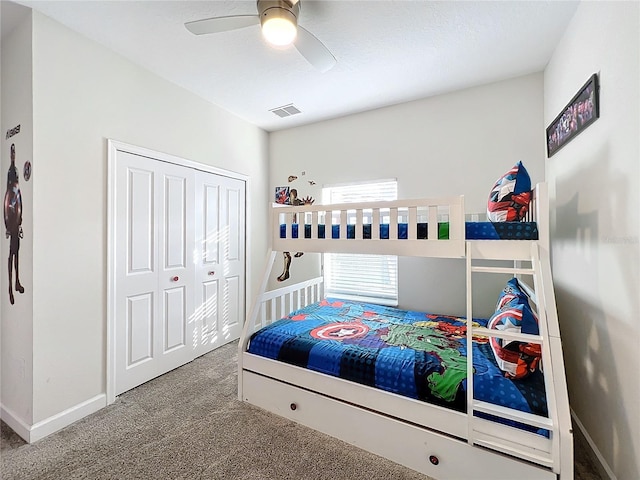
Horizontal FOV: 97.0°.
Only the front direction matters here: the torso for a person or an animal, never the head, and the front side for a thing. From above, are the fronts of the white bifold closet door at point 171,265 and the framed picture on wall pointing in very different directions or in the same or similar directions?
very different directions

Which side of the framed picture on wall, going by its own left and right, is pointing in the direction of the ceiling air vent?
front

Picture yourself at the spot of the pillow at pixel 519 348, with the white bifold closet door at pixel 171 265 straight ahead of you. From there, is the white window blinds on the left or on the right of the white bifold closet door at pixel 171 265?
right

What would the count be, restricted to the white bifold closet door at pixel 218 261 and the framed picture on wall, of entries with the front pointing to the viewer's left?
1

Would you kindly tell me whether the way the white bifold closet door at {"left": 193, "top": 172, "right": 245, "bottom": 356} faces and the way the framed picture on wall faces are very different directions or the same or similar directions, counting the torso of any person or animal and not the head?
very different directions

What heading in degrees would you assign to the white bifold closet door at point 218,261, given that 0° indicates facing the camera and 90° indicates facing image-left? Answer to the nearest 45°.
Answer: approximately 315°

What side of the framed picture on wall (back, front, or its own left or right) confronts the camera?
left

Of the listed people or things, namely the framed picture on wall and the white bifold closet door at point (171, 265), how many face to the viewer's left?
1

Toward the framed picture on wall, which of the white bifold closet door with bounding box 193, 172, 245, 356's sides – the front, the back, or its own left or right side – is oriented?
front
